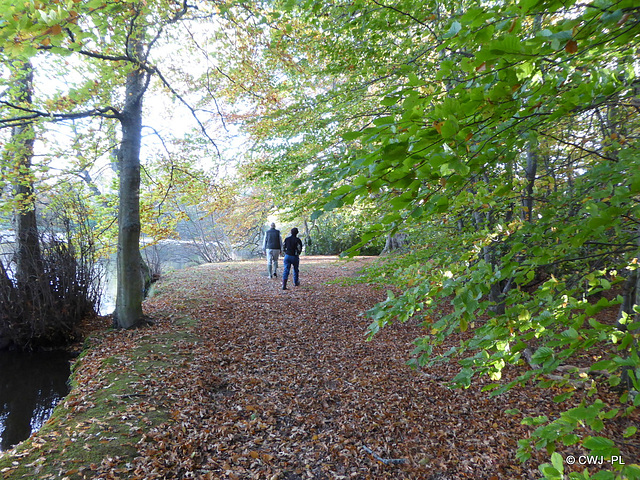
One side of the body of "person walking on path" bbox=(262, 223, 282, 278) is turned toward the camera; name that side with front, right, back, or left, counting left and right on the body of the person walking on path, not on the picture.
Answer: back
